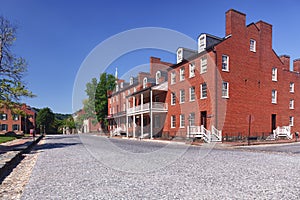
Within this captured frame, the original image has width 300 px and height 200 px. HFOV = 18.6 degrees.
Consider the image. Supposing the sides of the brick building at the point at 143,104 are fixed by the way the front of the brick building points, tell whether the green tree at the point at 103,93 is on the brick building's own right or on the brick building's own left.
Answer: on the brick building's own right

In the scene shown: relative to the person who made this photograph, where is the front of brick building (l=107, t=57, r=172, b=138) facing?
facing the viewer and to the left of the viewer

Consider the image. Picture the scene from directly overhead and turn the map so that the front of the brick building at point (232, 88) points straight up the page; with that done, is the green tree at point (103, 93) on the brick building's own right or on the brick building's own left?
on the brick building's own right
